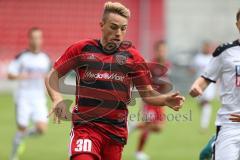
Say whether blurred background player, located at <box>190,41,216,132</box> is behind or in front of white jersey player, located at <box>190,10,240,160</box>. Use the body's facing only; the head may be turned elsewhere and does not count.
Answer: behind

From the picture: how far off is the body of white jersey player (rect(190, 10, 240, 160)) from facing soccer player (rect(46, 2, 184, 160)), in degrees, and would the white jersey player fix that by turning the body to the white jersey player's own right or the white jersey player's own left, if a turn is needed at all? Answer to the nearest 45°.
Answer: approximately 45° to the white jersey player's own right

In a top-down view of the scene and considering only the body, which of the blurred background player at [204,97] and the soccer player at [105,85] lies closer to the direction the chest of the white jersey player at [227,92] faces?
the soccer player
